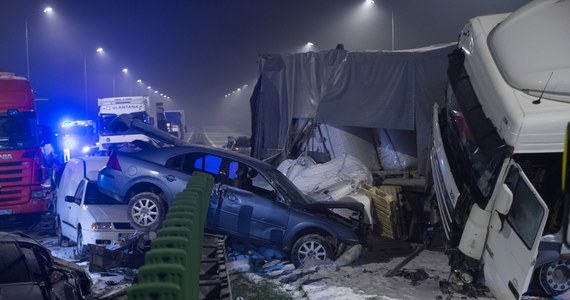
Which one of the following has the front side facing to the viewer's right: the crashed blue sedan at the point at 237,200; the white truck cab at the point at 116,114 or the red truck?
the crashed blue sedan

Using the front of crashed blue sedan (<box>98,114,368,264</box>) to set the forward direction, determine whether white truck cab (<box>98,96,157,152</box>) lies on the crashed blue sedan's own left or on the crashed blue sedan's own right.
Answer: on the crashed blue sedan's own left

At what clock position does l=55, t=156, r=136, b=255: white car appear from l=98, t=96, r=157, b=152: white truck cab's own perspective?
The white car is roughly at 12 o'clock from the white truck cab.

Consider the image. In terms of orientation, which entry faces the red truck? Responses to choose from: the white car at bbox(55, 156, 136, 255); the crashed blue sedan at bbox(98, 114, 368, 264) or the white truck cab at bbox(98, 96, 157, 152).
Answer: the white truck cab

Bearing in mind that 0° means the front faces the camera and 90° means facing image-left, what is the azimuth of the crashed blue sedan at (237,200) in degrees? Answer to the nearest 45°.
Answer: approximately 270°

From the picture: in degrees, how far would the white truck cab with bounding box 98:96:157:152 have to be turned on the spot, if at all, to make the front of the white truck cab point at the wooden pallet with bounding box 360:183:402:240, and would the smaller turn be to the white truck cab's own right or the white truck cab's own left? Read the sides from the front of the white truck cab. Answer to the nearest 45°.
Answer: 0° — it already faces it

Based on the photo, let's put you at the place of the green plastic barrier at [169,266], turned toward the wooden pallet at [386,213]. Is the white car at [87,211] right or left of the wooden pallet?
left

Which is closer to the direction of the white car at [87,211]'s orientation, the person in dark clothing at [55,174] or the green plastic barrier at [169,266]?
the green plastic barrier

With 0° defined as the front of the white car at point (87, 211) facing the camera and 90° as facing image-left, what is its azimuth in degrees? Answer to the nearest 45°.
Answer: approximately 315°

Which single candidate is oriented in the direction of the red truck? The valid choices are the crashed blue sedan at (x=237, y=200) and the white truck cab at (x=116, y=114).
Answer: the white truck cab
